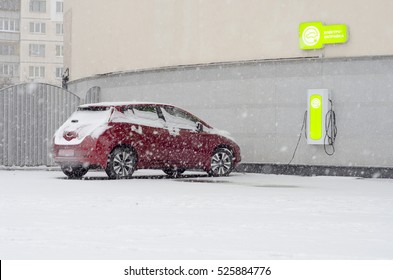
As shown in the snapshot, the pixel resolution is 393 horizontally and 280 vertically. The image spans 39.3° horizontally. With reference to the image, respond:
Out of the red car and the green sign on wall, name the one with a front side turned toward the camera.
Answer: the green sign on wall

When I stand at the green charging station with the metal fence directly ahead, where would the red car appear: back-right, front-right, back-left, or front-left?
front-left

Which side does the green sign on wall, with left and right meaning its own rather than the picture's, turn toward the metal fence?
right

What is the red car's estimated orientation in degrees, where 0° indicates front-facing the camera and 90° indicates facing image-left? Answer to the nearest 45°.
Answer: approximately 225°

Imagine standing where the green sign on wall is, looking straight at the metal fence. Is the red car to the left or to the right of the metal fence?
left

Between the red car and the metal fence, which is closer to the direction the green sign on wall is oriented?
the red car

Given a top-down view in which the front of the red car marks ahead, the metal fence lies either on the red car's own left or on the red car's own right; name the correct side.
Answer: on the red car's own left

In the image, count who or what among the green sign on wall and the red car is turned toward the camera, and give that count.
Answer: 1

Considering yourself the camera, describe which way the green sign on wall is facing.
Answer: facing the viewer

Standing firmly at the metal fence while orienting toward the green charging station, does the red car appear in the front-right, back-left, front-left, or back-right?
front-right

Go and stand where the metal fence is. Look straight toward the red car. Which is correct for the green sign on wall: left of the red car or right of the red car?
left
